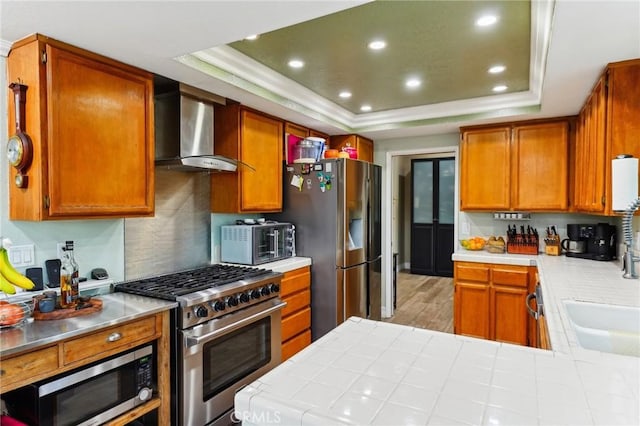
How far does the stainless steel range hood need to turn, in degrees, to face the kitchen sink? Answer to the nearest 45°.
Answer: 0° — it already faces it

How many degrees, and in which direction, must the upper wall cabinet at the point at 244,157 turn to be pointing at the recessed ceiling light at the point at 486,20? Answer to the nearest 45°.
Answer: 0° — it already faces it

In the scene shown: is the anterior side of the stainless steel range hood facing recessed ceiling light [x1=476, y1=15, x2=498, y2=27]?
yes

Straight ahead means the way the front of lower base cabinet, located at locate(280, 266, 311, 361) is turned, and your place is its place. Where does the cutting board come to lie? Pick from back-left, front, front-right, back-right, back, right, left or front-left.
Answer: right

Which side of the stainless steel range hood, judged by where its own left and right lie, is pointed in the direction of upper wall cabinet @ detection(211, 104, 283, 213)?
left

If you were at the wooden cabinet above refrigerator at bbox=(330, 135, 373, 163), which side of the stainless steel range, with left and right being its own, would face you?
left

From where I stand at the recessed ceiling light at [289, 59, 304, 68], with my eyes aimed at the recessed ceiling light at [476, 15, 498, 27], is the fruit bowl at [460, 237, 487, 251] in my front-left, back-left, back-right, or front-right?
front-left

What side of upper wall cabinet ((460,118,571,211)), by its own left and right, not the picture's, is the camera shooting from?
front

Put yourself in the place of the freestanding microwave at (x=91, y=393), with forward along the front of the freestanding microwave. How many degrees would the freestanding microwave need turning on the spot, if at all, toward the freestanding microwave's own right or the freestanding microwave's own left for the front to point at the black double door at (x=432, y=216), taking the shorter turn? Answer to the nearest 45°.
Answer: approximately 90° to the freestanding microwave's own left

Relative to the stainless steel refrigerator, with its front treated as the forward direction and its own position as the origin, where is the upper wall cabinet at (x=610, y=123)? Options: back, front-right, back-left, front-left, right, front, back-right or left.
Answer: front

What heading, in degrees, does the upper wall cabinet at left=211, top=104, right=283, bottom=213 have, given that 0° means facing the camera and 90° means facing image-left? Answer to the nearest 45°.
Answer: approximately 315°

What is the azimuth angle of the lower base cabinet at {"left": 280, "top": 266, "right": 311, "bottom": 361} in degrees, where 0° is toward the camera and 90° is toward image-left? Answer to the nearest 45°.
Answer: approximately 315°

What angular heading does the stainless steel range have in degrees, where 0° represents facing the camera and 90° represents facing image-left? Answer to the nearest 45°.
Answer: approximately 315°

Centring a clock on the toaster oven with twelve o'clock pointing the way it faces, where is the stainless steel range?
The stainless steel range is roughly at 2 o'clock from the toaster oven.

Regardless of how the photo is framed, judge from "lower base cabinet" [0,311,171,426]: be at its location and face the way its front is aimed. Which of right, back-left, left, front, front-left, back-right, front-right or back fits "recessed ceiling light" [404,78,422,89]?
front-left

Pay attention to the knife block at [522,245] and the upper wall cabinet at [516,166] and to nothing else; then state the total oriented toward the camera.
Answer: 2
